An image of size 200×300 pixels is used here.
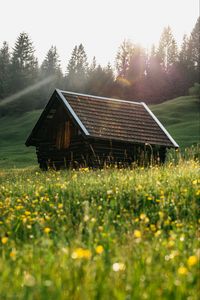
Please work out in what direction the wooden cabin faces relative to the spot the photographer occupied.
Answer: facing the viewer and to the left of the viewer
